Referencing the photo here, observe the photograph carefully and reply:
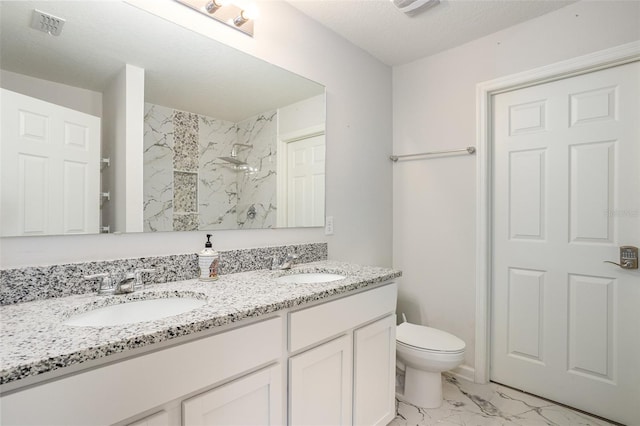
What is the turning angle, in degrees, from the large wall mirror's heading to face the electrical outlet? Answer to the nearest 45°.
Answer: approximately 45° to its left

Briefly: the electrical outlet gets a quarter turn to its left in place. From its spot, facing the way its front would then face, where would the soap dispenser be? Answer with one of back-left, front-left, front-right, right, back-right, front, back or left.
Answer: back

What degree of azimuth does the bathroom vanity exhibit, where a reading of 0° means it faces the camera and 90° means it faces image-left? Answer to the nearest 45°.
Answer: approximately 315°

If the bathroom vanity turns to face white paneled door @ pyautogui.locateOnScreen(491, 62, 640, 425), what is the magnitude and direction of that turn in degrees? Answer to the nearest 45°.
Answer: approximately 45° to its left

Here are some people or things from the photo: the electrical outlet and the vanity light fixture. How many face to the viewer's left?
0

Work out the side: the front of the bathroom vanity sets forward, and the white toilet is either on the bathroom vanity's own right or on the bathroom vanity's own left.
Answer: on the bathroom vanity's own left

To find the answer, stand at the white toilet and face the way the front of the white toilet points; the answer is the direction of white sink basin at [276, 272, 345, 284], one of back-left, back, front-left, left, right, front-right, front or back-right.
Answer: right

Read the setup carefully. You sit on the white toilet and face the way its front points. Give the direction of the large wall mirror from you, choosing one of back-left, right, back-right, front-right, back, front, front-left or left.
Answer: right

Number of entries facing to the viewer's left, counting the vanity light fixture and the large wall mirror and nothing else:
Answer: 0

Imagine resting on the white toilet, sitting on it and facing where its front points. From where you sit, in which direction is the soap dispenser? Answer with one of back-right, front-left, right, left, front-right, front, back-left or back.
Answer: right
